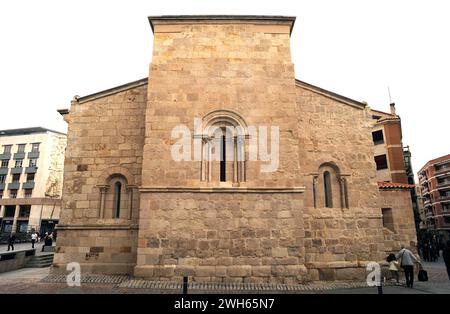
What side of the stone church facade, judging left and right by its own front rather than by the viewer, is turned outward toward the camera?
front

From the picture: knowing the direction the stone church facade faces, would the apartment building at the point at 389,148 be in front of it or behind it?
behind

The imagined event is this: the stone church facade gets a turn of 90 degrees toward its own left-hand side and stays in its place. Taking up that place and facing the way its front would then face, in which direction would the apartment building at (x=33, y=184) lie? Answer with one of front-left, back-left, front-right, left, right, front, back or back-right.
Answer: back-left

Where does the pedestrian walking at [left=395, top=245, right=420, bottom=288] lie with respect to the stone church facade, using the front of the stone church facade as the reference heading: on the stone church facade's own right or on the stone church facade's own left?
on the stone church facade's own left

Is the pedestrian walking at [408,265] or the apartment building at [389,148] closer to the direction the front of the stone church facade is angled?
the pedestrian walking
